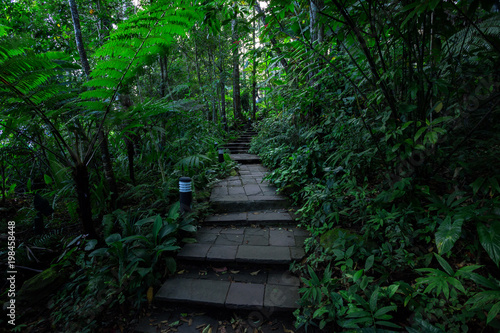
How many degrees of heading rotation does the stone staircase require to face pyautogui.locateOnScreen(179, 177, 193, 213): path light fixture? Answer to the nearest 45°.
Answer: approximately 135° to its right

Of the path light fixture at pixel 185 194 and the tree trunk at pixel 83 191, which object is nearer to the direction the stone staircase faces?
the tree trunk

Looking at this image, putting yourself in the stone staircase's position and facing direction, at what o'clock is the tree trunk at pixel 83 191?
The tree trunk is roughly at 3 o'clock from the stone staircase.

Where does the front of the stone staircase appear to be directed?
toward the camera

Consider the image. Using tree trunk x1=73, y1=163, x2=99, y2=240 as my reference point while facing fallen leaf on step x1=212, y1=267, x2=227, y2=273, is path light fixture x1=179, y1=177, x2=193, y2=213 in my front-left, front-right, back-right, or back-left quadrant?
front-left
